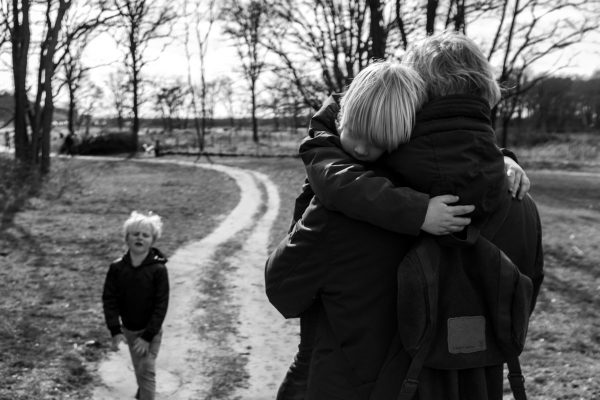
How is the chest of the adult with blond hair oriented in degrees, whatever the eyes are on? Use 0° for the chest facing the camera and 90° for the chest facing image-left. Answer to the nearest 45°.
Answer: approximately 180°

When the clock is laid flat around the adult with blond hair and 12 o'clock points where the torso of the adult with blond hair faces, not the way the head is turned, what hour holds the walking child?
The walking child is roughly at 11 o'clock from the adult with blond hair.

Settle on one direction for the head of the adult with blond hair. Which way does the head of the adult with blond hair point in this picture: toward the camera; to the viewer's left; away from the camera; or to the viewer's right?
away from the camera

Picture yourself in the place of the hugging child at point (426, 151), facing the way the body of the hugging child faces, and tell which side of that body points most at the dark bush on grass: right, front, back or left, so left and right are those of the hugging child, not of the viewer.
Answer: back

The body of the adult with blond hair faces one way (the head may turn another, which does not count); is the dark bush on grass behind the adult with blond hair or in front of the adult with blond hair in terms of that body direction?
in front

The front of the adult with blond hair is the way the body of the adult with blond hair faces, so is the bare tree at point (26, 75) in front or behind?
in front
